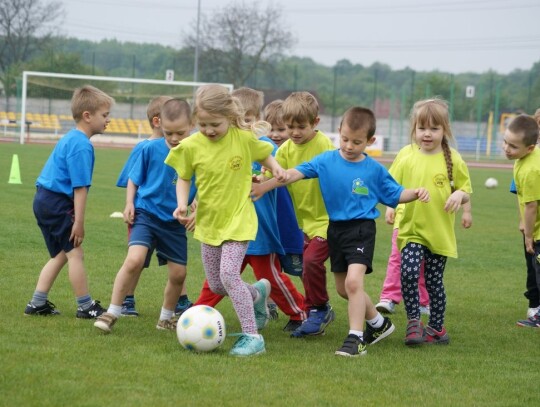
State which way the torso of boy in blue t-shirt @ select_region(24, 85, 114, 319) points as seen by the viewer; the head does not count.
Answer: to the viewer's right

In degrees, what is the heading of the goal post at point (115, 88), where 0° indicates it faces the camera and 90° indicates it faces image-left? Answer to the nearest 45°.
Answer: approximately 0°

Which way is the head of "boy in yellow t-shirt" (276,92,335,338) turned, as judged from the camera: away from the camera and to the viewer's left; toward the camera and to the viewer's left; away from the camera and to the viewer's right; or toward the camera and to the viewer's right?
toward the camera and to the viewer's left

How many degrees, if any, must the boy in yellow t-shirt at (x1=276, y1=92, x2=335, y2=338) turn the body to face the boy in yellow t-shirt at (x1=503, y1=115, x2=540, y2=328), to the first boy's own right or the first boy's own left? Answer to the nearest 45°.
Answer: approximately 135° to the first boy's own left

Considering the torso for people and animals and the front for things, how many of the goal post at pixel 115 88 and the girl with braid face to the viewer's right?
0

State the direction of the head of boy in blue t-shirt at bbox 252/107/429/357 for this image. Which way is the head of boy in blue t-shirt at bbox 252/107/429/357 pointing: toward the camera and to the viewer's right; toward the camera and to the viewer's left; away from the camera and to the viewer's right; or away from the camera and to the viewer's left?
toward the camera and to the viewer's left

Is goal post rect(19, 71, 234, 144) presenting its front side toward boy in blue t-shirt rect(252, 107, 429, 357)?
yes

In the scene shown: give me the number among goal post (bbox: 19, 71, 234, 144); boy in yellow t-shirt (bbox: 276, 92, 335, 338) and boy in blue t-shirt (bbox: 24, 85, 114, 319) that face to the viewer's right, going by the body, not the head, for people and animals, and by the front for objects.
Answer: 1

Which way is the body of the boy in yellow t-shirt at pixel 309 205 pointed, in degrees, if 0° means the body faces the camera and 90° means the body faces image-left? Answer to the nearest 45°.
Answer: approximately 45°

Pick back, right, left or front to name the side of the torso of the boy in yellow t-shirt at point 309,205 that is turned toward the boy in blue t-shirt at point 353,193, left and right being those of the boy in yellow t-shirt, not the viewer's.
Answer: left
